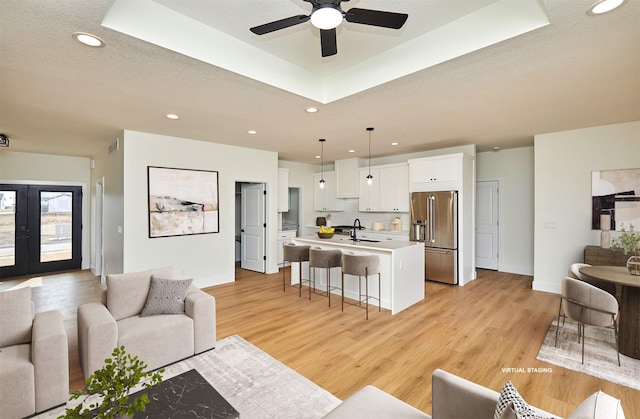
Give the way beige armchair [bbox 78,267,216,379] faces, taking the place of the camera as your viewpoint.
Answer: facing the viewer and to the right of the viewer

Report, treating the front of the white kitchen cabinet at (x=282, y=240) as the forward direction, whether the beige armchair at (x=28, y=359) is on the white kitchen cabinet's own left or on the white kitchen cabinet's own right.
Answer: on the white kitchen cabinet's own right

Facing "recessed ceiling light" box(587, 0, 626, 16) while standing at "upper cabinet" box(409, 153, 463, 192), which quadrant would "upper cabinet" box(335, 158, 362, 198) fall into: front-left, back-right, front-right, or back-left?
back-right

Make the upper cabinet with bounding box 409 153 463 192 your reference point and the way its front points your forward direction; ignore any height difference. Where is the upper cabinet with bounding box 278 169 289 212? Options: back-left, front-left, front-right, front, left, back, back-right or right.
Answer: front-right

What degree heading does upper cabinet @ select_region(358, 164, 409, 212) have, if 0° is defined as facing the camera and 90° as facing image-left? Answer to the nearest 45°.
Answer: approximately 45°

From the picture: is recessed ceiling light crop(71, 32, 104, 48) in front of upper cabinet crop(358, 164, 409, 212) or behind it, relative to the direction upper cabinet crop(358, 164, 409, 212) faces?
in front

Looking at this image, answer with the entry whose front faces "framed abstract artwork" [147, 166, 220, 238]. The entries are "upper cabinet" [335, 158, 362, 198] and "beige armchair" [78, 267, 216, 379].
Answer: the upper cabinet

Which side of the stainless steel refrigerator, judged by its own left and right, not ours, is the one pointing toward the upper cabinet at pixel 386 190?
right

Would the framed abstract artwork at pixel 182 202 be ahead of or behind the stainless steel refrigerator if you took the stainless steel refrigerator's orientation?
ahead

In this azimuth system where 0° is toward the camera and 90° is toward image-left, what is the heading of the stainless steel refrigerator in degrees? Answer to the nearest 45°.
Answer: approximately 45°

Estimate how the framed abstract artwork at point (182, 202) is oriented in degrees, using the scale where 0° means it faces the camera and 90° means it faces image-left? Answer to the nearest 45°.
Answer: approximately 315°
